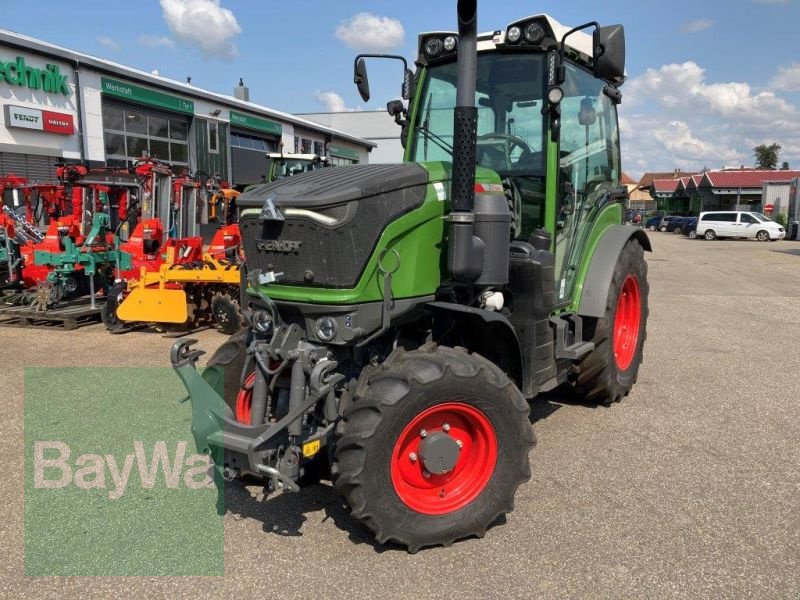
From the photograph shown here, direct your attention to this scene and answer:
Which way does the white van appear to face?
to the viewer's right

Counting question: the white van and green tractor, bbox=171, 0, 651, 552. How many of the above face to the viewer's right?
1

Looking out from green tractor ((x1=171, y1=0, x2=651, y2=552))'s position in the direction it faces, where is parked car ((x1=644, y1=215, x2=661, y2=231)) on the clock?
The parked car is roughly at 5 o'clock from the green tractor.

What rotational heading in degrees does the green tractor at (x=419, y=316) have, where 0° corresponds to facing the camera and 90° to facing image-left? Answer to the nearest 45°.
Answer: approximately 45°

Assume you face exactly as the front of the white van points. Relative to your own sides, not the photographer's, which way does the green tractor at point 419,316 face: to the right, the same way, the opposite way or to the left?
to the right

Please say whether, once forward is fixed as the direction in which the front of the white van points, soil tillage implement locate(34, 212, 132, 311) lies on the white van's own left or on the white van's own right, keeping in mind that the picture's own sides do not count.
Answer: on the white van's own right

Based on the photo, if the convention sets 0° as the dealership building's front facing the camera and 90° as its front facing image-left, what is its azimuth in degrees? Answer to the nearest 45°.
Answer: approximately 315°

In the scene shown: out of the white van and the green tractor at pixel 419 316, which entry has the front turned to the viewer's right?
the white van

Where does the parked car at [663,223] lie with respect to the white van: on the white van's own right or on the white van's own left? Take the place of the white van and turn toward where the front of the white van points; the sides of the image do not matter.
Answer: on the white van's own left

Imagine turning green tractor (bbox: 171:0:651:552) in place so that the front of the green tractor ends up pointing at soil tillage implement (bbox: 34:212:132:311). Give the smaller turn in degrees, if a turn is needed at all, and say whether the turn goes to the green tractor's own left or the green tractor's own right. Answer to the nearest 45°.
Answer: approximately 90° to the green tractor's own right

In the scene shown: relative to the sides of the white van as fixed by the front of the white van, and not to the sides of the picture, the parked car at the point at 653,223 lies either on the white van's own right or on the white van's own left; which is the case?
on the white van's own left

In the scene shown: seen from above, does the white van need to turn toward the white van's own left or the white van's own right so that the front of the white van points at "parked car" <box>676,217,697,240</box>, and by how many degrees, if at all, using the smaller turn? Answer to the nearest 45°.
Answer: approximately 135° to the white van's own left

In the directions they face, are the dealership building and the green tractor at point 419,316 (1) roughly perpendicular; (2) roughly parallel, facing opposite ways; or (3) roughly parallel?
roughly perpendicular

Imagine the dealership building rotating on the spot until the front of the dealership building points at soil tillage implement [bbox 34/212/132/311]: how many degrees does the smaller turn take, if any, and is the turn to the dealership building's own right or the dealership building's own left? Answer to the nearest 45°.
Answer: approximately 45° to the dealership building's own right

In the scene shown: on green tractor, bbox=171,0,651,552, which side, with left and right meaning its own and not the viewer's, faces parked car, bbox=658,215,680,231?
back
